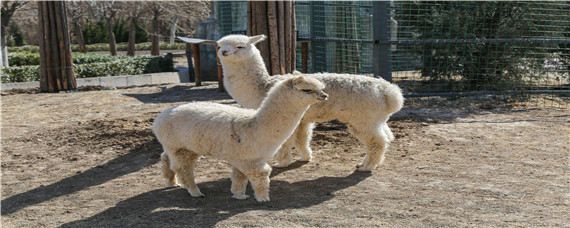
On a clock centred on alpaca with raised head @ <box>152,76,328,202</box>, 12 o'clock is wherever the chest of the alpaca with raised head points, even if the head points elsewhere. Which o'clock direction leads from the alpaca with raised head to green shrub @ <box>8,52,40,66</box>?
The green shrub is roughly at 8 o'clock from the alpaca with raised head.

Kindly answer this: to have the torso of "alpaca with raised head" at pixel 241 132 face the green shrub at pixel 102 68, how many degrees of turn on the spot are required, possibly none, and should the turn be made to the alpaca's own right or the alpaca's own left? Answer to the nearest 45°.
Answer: approximately 90° to the alpaca's own left

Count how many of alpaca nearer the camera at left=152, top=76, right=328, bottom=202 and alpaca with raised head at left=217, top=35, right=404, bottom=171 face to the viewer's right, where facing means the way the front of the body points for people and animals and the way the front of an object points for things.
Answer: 1

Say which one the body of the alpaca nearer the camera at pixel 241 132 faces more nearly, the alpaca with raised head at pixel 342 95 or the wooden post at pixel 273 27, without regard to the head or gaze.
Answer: the alpaca with raised head

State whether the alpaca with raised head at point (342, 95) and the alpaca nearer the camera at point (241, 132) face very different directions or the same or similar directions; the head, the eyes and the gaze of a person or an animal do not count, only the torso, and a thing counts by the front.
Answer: very different directions

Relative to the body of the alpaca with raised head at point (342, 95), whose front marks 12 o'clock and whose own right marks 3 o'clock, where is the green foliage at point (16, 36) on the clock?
The green foliage is roughly at 2 o'clock from the alpaca with raised head.

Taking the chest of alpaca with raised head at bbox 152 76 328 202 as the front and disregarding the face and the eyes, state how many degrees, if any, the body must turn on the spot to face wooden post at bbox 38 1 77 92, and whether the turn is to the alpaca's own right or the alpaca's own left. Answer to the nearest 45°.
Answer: approximately 135° to the alpaca's own left

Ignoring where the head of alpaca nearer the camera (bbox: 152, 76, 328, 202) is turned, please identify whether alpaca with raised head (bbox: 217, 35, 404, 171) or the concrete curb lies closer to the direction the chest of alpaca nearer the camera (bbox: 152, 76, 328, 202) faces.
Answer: the alpaca with raised head

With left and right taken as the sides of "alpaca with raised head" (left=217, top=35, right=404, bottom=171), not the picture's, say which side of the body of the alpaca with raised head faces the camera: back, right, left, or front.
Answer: left

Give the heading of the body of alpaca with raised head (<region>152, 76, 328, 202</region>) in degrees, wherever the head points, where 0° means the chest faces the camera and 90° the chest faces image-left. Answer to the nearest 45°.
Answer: approximately 270°
